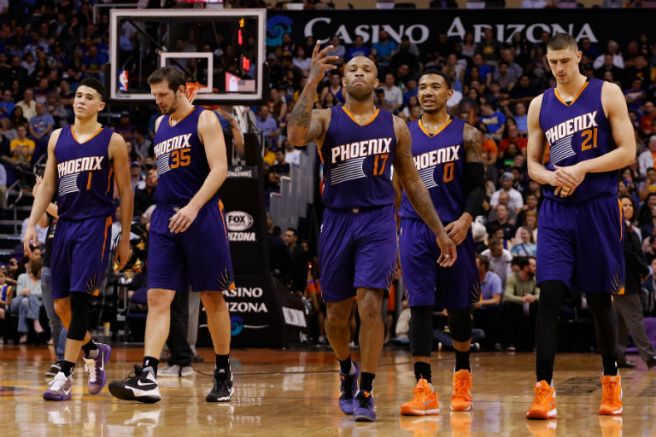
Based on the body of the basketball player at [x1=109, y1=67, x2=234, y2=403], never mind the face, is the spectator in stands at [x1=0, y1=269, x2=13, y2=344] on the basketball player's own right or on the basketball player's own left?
on the basketball player's own right

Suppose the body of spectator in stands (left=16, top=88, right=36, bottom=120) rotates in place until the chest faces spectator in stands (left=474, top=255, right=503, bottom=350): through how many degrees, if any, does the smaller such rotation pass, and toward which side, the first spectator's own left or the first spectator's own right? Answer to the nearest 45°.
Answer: approximately 45° to the first spectator's own left

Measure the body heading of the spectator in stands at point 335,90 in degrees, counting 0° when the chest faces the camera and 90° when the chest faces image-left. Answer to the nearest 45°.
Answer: approximately 0°

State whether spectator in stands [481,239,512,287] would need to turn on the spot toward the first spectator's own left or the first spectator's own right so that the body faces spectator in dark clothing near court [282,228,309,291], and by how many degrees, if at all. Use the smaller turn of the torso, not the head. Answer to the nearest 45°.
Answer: approximately 90° to the first spectator's own right

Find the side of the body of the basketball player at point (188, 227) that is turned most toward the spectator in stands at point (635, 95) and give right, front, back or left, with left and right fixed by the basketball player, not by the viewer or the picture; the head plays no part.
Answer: back

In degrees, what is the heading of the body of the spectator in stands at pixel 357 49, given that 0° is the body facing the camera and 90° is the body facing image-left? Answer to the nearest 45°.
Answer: approximately 0°

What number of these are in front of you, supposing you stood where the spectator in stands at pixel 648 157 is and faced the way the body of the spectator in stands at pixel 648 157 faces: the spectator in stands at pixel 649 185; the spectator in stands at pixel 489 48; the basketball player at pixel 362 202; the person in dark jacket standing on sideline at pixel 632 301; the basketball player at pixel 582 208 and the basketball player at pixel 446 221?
5

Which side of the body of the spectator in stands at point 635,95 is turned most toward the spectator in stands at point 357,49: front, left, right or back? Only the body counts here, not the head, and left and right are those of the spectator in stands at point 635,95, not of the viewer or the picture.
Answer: right

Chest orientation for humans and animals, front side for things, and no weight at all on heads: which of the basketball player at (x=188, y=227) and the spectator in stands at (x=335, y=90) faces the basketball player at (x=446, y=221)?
the spectator in stands

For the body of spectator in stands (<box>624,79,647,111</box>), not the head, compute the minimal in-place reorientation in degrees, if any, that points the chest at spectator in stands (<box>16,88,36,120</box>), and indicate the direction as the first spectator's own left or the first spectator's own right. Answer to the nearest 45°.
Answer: approximately 90° to the first spectator's own right
